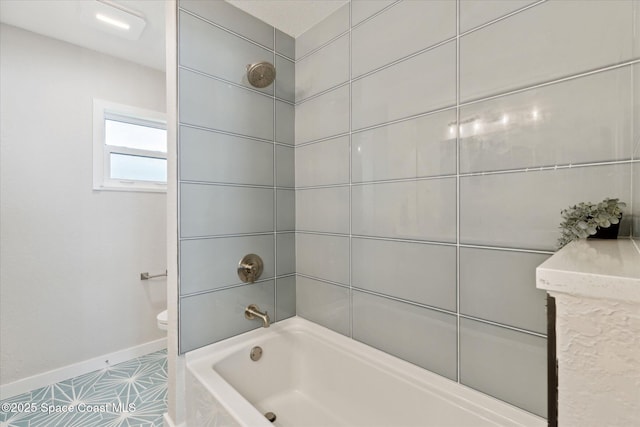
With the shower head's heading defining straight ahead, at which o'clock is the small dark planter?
The small dark planter is roughly at 12 o'clock from the shower head.

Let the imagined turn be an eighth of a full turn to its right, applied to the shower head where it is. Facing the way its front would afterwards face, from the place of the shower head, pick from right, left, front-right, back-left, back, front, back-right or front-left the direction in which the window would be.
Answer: back-right

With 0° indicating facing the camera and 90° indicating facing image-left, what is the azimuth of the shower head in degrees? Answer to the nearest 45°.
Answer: approximately 315°
